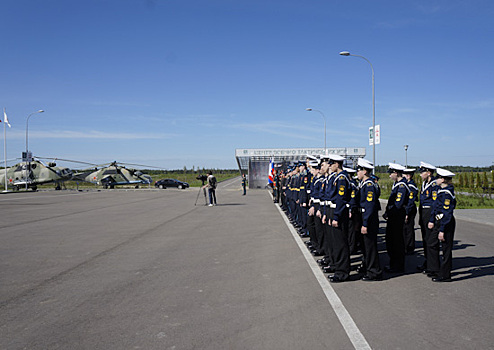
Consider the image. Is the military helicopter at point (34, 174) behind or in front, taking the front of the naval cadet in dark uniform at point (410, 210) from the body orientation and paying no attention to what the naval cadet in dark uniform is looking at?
in front

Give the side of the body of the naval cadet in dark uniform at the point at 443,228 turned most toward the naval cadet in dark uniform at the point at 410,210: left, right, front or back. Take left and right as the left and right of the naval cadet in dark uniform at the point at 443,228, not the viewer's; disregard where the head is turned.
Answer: right

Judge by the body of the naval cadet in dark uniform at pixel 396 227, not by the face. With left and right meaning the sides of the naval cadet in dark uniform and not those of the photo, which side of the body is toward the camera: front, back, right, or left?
left

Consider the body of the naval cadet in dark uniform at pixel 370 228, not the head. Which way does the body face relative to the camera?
to the viewer's left

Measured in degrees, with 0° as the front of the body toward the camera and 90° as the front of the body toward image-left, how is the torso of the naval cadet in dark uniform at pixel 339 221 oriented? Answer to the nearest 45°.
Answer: approximately 90°

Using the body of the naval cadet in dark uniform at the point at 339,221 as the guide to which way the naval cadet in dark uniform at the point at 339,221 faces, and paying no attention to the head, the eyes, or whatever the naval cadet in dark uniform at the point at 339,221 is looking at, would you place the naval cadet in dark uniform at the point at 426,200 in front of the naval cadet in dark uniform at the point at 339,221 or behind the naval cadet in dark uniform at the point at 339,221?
behind
